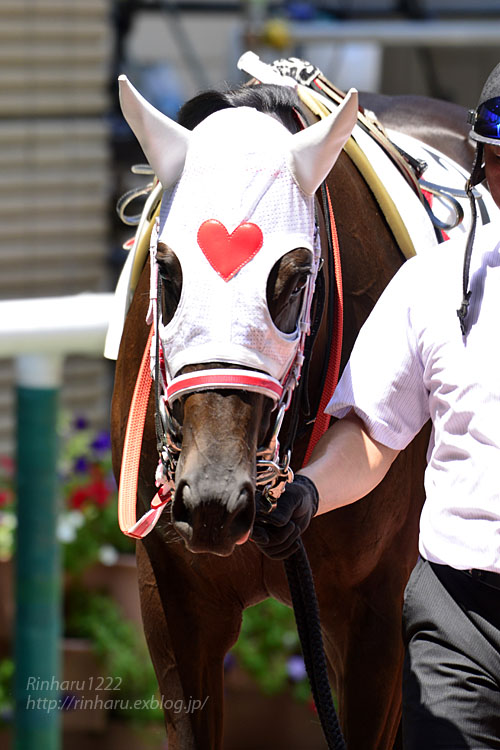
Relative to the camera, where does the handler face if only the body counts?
toward the camera

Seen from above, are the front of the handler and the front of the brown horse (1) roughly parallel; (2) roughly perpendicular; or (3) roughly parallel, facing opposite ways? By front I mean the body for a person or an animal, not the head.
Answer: roughly parallel

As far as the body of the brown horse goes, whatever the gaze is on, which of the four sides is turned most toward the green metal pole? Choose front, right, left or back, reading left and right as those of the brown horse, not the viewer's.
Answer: right

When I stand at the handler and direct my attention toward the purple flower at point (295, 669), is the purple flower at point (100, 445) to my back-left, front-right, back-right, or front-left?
front-left

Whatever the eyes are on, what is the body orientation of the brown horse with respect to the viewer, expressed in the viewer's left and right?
facing the viewer

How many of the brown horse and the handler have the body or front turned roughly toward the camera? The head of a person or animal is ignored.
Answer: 2

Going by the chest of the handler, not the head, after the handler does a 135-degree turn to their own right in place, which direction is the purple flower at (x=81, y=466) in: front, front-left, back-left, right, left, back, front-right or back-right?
front
